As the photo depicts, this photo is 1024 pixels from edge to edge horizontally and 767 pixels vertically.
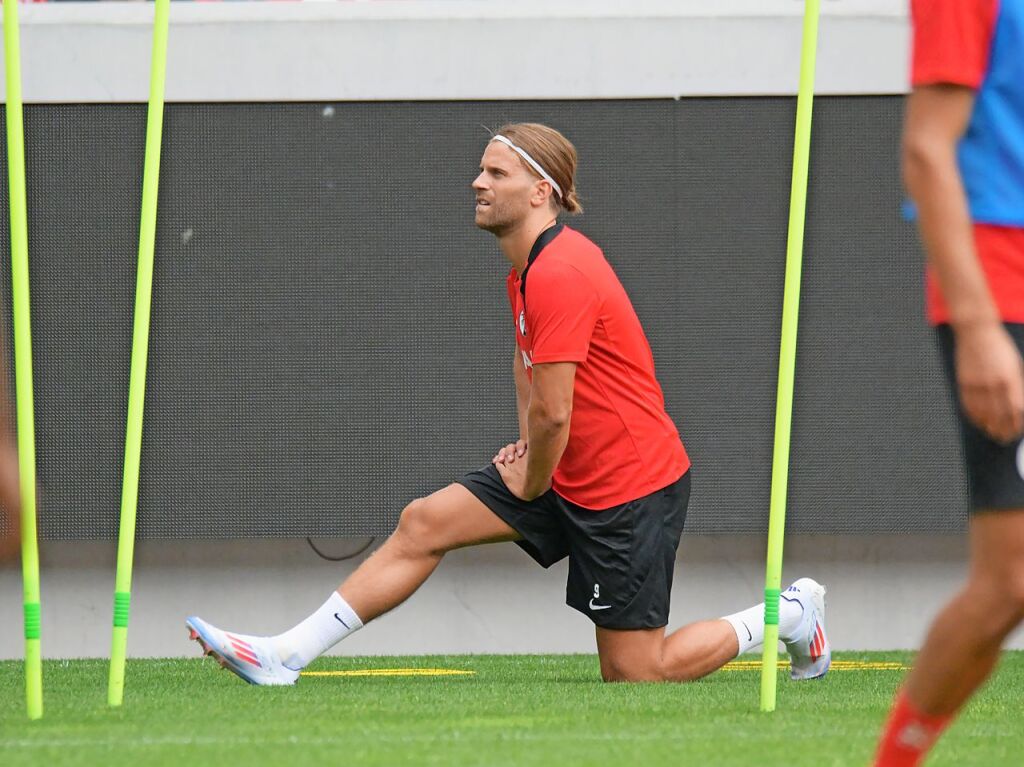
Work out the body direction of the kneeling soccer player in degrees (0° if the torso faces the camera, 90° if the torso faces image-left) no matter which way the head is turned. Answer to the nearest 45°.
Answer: approximately 90°

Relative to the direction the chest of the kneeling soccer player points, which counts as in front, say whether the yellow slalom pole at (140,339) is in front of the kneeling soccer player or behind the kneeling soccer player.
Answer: in front

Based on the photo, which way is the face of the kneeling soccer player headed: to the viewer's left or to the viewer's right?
to the viewer's left

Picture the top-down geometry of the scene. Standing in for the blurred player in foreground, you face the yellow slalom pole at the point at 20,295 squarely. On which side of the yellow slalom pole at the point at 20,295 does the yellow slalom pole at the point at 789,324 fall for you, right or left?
right
